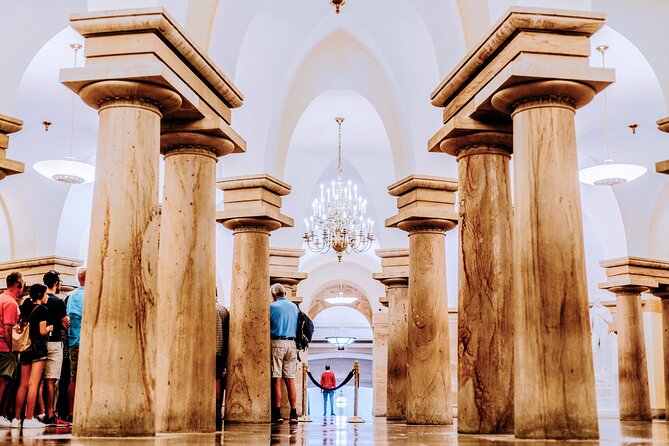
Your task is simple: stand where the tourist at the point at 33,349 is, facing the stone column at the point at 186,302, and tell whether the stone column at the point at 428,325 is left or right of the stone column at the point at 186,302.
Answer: left

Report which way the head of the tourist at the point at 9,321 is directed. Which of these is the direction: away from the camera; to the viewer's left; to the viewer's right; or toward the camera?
to the viewer's right

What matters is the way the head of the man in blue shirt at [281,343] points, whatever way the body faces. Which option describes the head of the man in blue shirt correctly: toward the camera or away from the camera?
away from the camera

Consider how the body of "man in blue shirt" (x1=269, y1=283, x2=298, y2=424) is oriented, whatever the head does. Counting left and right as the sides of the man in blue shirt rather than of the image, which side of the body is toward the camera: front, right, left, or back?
back

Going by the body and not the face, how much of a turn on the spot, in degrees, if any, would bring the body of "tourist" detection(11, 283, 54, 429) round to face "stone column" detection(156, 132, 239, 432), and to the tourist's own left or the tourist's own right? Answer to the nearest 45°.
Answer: approximately 45° to the tourist's own right

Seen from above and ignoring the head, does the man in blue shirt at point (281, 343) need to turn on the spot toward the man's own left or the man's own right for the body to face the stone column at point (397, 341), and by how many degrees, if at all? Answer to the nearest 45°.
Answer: approximately 45° to the man's own right
